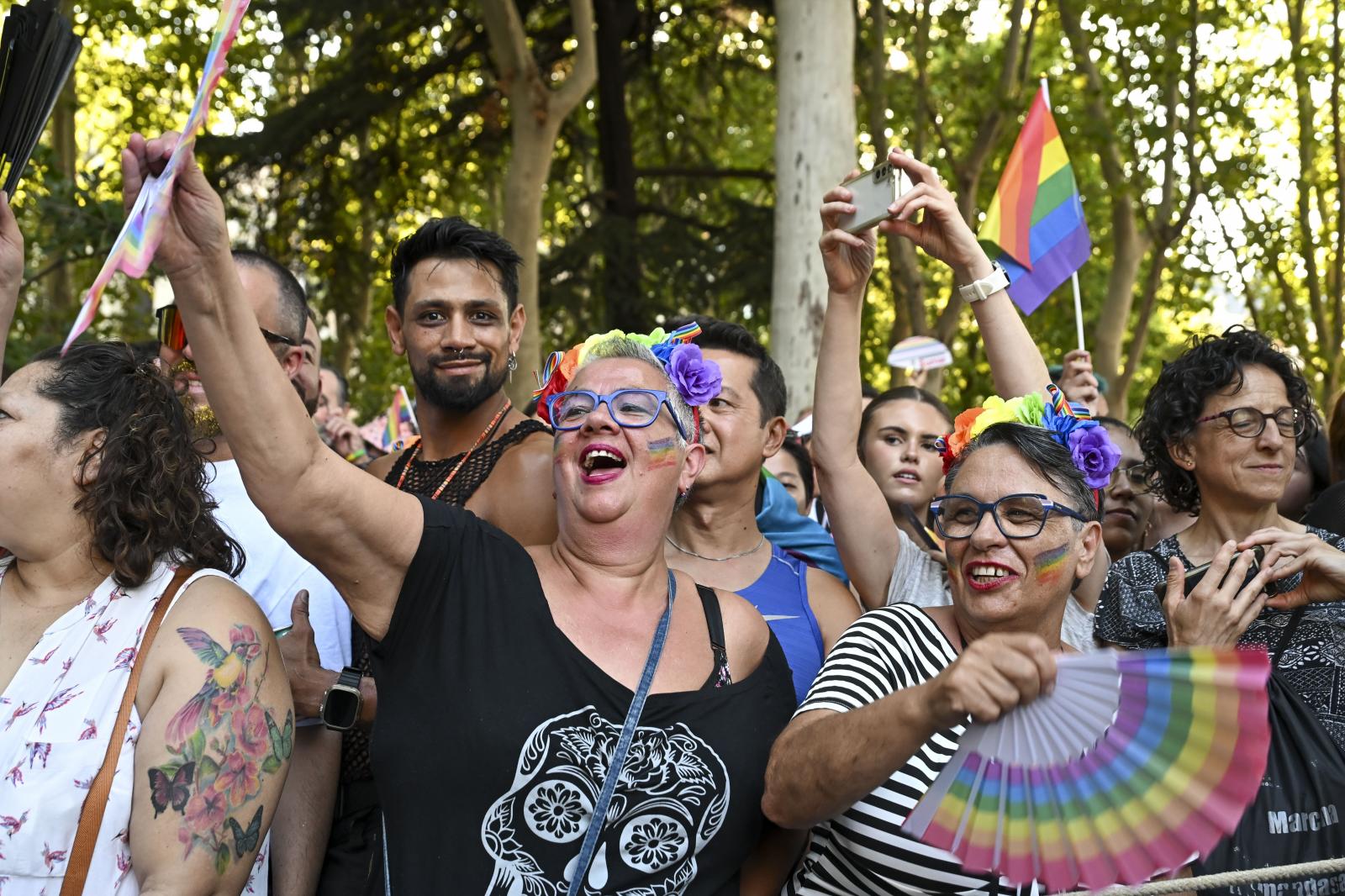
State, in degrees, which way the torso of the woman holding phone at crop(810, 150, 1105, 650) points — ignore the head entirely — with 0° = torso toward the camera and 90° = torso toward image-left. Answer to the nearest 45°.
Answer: approximately 0°

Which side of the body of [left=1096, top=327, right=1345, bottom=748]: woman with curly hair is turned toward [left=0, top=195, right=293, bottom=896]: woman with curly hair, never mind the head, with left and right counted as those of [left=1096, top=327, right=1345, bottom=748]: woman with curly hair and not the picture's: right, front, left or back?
right

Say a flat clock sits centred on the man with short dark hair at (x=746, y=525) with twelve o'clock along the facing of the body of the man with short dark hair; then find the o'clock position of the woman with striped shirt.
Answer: The woman with striped shirt is roughly at 10 o'clock from the man with short dark hair.

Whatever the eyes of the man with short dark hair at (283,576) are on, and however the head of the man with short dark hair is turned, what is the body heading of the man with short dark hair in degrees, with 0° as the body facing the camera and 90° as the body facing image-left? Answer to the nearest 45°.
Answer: approximately 45°

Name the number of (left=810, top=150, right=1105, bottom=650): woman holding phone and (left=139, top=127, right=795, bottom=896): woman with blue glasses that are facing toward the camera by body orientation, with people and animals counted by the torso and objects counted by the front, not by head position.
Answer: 2

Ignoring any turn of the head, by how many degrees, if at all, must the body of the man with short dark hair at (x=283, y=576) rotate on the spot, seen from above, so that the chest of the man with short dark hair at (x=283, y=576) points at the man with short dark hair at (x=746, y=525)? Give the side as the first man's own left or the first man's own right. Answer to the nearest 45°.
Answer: approximately 135° to the first man's own left
